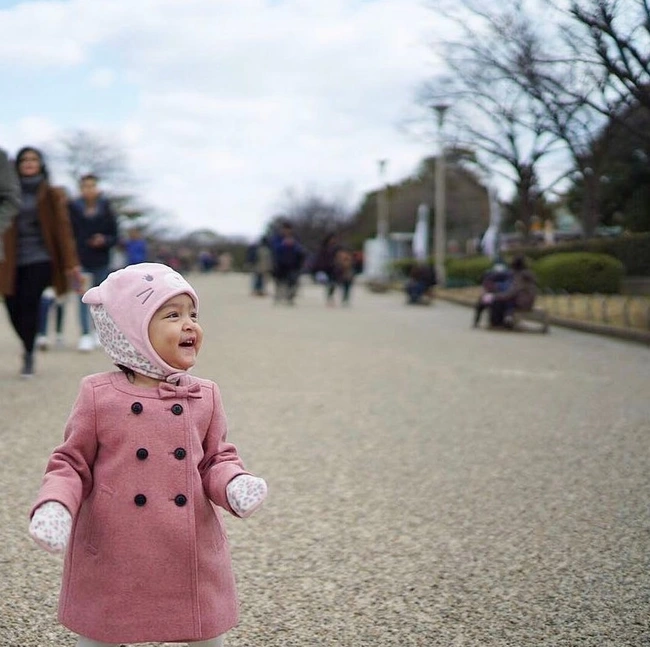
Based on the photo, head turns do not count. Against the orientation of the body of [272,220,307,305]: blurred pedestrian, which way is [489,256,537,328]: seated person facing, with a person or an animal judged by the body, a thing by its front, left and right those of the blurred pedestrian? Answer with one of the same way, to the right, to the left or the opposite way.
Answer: to the right

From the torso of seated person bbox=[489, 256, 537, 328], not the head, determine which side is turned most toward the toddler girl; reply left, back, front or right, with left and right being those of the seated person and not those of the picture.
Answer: left

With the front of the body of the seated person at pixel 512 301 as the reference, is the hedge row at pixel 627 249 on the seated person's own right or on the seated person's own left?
on the seated person's own right

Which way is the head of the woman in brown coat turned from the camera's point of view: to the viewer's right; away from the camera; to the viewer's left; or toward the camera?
toward the camera

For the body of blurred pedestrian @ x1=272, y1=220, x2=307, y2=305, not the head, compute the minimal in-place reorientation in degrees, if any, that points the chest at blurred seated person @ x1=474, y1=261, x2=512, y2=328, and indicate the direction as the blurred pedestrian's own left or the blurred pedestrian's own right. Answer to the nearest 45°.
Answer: approximately 45° to the blurred pedestrian's own left

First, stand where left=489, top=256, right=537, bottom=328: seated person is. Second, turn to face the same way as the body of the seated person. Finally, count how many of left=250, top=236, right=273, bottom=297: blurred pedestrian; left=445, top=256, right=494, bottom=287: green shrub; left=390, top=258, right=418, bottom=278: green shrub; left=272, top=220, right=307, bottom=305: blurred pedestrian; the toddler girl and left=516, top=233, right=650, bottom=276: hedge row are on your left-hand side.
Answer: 1

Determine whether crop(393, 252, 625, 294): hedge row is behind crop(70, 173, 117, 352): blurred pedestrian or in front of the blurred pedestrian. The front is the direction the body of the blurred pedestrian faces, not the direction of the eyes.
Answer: behind

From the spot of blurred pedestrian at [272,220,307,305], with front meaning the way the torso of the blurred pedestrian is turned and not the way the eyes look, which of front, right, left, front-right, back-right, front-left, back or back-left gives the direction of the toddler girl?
front

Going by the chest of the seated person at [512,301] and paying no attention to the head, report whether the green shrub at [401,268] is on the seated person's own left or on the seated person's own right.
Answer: on the seated person's own right

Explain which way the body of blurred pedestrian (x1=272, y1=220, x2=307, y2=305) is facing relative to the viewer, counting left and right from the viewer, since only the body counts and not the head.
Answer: facing the viewer

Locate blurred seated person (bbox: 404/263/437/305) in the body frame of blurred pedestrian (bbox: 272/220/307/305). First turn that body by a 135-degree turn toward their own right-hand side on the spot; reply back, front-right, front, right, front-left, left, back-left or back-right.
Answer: right

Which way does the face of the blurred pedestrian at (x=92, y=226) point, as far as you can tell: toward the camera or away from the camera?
toward the camera

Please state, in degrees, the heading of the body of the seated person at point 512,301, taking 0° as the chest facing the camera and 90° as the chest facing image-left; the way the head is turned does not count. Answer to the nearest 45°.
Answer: approximately 90°

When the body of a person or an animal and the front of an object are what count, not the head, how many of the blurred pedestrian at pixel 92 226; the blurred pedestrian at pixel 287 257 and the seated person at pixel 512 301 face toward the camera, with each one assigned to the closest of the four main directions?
2

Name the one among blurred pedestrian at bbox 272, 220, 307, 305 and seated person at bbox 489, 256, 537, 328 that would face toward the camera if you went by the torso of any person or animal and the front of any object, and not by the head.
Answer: the blurred pedestrian

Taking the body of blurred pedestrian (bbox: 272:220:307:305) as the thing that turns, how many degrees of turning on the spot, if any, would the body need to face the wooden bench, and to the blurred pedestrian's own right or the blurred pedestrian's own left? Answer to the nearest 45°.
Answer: approximately 45° to the blurred pedestrian's own left

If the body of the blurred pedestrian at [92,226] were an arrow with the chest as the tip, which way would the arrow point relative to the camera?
toward the camera

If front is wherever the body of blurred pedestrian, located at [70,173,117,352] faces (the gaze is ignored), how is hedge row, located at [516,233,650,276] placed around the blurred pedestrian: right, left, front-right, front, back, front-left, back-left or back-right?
back-left
